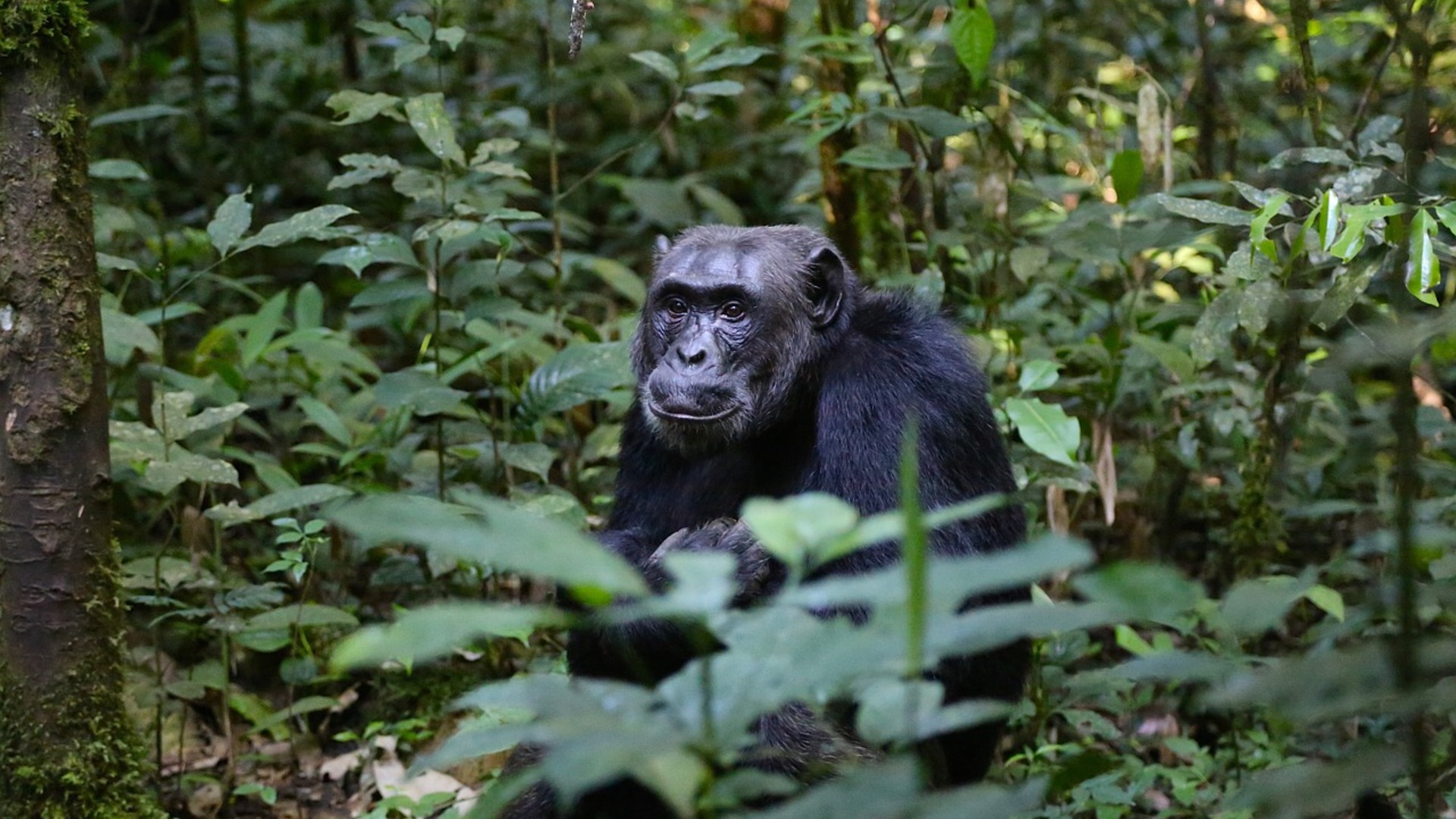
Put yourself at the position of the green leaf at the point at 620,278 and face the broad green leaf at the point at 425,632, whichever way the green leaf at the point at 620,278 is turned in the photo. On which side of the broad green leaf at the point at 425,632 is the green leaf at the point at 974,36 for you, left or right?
left

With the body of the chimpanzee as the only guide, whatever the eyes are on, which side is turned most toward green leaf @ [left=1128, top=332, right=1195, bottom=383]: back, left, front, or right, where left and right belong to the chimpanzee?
back

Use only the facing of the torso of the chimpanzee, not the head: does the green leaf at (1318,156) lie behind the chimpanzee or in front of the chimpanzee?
behind

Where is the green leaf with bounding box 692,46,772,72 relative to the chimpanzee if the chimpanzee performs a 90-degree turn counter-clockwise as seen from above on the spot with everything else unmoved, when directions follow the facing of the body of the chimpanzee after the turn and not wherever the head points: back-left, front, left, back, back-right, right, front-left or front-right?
back-left

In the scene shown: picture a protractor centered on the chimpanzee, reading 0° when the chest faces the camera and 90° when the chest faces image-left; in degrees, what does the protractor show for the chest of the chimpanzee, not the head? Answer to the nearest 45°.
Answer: approximately 45°

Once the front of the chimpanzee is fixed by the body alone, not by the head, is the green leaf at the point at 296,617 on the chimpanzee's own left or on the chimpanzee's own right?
on the chimpanzee's own right

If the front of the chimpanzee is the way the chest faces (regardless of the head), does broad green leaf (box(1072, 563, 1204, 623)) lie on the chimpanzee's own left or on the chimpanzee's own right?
on the chimpanzee's own left

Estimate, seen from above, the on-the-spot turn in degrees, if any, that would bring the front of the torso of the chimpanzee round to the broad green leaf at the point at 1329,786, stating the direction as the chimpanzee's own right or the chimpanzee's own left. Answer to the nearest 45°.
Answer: approximately 45° to the chimpanzee's own left

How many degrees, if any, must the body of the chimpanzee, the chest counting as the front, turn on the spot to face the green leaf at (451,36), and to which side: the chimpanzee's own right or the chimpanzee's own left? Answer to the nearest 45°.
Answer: approximately 90° to the chimpanzee's own right

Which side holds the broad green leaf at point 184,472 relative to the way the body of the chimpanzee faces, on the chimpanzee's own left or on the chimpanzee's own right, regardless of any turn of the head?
on the chimpanzee's own right
